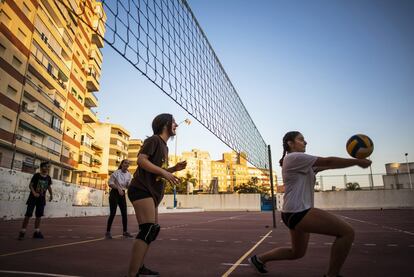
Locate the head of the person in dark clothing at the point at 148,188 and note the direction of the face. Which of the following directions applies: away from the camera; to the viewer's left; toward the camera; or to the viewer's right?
to the viewer's right

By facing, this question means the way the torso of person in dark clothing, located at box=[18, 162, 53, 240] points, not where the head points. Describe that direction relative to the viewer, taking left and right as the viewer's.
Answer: facing the viewer

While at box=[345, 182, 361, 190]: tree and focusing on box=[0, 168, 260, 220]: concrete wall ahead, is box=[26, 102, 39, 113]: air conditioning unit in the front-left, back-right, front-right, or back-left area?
front-right

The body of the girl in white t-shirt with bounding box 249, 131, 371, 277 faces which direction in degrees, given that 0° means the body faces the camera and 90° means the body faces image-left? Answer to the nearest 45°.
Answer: approximately 270°

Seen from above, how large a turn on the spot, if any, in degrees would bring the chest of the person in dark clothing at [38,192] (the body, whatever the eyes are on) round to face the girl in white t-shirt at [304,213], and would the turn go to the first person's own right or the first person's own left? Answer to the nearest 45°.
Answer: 0° — they already face them

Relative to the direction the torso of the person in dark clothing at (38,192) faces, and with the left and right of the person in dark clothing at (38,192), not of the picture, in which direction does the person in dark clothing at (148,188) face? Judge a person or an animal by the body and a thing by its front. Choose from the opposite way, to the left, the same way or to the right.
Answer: to the left

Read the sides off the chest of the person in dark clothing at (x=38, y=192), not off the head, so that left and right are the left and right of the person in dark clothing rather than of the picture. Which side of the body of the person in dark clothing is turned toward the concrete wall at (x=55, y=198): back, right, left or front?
back

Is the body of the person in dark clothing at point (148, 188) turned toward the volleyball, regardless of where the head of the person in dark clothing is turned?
yes

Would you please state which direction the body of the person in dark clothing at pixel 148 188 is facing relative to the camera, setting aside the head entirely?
to the viewer's right

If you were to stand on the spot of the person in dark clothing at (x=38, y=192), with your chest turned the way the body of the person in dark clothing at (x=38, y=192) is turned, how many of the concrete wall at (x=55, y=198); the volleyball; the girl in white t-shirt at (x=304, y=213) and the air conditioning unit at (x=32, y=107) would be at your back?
2

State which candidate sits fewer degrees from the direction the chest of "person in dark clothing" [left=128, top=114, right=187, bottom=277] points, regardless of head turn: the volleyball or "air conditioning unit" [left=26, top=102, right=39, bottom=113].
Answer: the volleyball

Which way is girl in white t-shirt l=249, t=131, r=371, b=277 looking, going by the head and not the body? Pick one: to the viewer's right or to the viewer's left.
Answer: to the viewer's right

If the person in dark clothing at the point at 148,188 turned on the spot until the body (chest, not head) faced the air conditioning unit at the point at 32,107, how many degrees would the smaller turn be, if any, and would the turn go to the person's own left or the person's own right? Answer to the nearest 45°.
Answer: approximately 135° to the person's own left
